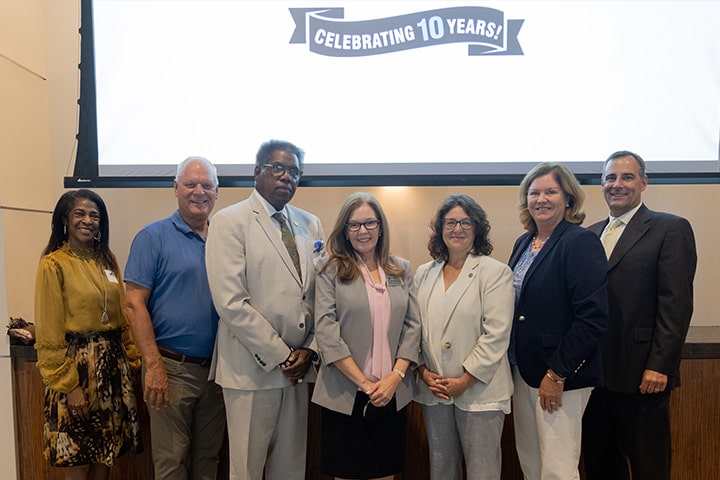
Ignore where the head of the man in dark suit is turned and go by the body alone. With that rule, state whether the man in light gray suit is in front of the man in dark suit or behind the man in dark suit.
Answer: in front

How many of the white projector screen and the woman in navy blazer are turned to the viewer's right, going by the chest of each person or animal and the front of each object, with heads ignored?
0

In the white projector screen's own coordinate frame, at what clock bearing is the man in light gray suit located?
The man in light gray suit is roughly at 1 o'clock from the white projector screen.

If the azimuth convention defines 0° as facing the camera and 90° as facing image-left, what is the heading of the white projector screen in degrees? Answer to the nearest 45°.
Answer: approximately 0°

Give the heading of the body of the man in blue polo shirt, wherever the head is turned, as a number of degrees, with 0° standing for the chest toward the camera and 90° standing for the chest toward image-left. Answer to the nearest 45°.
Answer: approximately 315°

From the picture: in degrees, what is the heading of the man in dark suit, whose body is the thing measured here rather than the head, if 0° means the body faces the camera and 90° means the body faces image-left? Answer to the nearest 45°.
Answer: approximately 45°

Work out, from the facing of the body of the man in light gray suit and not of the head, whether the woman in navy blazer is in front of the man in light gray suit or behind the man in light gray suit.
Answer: in front
